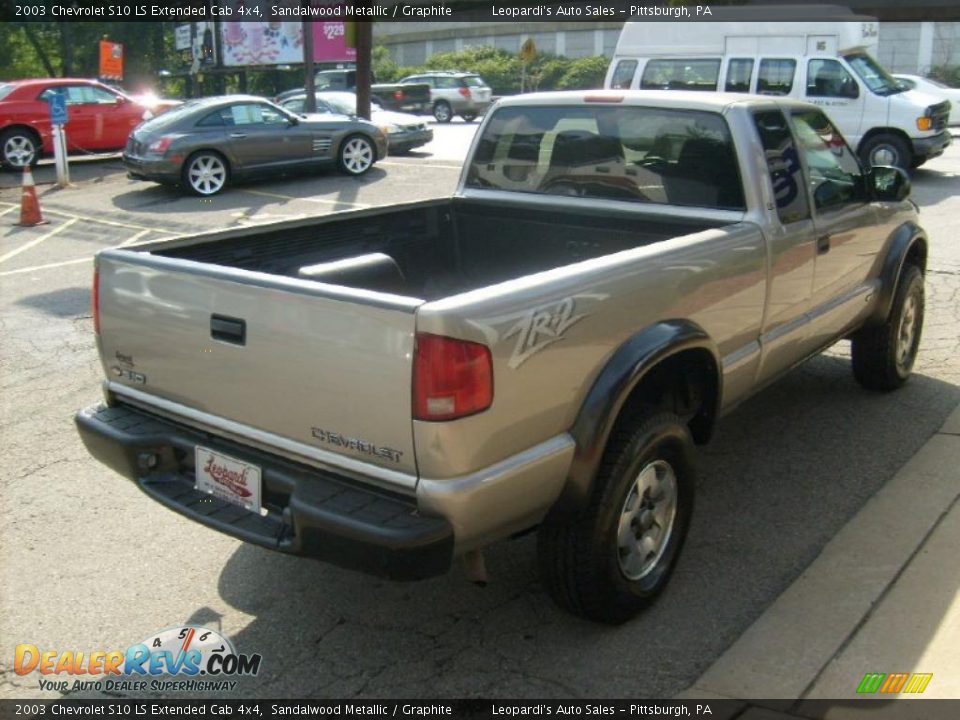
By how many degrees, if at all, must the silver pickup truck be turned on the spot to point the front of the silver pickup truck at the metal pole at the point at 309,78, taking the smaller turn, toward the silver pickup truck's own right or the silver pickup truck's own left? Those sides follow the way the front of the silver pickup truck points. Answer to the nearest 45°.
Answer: approximately 45° to the silver pickup truck's own left

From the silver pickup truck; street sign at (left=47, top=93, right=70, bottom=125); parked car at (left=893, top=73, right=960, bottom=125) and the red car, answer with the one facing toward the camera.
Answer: the street sign

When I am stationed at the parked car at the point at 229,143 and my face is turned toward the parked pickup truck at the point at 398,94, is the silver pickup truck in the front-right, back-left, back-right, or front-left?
back-right

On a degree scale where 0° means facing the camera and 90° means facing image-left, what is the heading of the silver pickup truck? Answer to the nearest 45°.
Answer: approximately 225°

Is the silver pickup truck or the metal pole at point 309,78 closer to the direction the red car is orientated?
the metal pole

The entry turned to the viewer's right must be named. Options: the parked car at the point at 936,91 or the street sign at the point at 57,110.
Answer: the parked car

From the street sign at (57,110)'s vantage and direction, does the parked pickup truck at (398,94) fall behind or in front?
behind

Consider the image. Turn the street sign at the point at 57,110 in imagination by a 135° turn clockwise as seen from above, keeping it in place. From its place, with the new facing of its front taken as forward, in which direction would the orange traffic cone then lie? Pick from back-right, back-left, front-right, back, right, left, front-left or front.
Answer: back-left

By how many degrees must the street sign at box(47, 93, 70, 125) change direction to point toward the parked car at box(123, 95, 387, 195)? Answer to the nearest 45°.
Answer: approximately 45° to its left

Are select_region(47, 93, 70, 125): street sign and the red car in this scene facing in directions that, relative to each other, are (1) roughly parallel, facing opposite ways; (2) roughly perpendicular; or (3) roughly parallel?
roughly perpendicular

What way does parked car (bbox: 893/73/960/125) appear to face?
to the viewer's right

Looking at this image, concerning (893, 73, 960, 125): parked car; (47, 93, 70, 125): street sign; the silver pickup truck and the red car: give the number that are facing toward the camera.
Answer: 1

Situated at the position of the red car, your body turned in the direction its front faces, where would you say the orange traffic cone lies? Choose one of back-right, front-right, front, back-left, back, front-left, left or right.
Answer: right

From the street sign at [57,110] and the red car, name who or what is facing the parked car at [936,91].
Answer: the red car

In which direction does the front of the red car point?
to the viewer's right

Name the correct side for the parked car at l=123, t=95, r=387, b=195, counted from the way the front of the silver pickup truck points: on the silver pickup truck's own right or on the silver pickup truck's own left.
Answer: on the silver pickup truck's own left

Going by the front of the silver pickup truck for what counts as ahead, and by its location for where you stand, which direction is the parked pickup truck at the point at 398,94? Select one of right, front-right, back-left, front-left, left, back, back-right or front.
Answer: front-left
